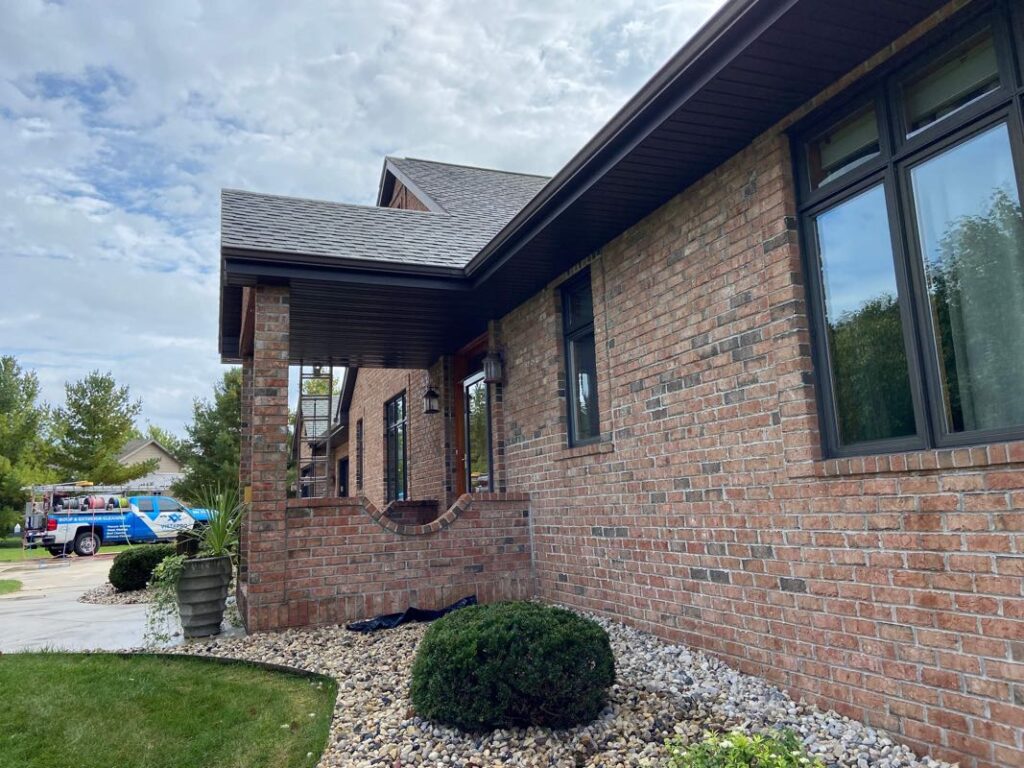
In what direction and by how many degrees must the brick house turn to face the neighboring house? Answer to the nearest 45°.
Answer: approximately 90° to its right

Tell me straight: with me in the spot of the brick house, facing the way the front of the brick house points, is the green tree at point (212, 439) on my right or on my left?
on my right

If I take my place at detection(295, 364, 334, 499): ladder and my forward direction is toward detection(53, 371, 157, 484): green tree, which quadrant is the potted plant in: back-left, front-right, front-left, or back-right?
back-left

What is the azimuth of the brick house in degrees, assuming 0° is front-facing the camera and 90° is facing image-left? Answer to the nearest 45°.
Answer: approximately 45°

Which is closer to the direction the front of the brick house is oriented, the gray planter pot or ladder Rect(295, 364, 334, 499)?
the gray planter pot

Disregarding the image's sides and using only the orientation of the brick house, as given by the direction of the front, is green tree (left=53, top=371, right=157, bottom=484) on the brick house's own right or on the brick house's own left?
on the brick house's own right

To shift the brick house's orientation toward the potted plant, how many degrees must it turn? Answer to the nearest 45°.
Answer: approximately 45° to its right

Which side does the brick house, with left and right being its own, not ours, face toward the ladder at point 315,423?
right

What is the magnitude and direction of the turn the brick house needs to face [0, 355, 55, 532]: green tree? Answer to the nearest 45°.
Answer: approximately 90° to its right
